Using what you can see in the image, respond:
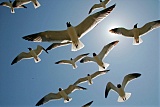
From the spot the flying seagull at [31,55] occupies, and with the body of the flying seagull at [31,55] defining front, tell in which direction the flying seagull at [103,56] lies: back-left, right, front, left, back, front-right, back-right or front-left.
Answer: back-left

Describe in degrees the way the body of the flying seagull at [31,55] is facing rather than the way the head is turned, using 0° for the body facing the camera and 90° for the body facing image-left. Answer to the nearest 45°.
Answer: approximately 45°
